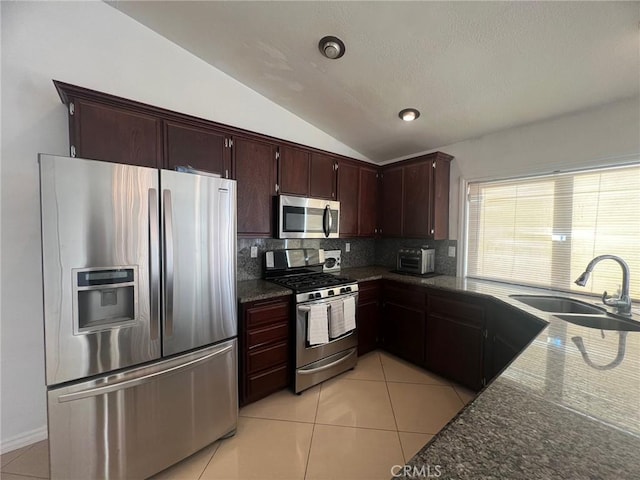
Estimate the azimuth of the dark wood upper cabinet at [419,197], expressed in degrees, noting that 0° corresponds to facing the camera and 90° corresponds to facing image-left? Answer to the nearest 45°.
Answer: approximately 45°

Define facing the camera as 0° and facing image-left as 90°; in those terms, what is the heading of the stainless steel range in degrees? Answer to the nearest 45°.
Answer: approximately 315°

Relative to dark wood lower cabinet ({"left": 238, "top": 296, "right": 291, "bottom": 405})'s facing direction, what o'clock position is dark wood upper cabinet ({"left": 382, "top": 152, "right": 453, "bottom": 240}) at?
The dark wood upper cabinet is roughly at 10 o'clock from the dark wood lower cabinet.

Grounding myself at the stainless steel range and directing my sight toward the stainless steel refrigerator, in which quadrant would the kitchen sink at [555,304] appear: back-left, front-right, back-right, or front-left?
back-left

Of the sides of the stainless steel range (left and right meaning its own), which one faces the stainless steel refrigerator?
right

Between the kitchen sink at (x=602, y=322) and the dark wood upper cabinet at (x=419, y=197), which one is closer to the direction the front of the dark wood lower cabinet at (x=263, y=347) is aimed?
the kitchen sink

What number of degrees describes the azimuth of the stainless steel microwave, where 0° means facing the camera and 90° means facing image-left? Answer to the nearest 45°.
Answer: approximately 315°

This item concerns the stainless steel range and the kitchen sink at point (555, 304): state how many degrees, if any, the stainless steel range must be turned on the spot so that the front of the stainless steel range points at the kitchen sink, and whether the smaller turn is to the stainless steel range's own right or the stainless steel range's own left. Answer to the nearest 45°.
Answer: approximately 45° to the stainless steel range's own left
